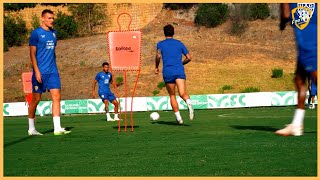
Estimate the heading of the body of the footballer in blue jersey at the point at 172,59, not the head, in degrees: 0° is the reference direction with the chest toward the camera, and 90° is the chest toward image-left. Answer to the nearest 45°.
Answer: approximately 180°

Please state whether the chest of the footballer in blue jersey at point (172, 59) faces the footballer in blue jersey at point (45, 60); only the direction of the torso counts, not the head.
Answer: no

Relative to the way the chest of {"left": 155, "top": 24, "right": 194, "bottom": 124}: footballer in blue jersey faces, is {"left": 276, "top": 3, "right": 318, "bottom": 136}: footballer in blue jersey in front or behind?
behind

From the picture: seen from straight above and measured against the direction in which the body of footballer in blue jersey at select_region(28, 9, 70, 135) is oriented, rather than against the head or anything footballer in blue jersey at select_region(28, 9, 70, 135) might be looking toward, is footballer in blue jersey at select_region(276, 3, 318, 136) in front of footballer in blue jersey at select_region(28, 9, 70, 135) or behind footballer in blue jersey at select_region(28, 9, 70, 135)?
in front

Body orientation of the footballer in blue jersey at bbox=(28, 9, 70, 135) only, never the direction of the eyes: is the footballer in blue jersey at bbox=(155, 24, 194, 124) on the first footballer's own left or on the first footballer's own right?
on the first footballer's own left

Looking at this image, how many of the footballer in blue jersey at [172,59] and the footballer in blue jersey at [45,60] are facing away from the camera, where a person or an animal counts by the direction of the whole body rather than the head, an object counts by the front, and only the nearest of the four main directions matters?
1

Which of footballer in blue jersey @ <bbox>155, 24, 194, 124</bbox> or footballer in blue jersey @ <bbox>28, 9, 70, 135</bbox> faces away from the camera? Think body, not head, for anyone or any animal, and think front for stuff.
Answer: footballer in blue jersey @ <bbox>155, 24, 194, 124</bbox>

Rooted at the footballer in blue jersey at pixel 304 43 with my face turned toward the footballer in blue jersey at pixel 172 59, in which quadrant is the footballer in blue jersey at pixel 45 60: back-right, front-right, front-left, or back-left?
front-left

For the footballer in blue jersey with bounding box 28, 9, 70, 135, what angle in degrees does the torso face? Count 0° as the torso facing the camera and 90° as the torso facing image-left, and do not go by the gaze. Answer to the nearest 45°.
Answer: approximately 315°
